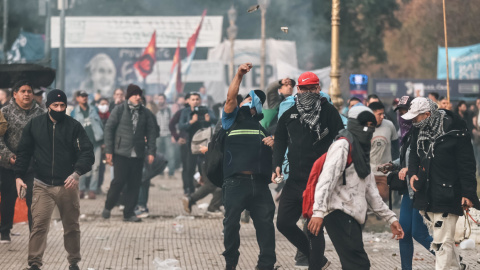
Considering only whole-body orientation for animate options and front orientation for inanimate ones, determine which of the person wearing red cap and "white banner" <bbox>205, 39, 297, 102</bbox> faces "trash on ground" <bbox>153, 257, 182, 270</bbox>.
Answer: the white banner

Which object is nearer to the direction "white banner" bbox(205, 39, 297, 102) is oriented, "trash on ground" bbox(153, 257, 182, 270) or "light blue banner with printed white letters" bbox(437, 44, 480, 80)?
the trash on ground

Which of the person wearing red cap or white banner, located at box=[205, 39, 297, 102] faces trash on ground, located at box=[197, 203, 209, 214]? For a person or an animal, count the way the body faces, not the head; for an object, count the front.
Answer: the white banner

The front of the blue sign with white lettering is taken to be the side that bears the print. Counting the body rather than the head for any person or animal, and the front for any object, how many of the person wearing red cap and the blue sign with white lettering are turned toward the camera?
2

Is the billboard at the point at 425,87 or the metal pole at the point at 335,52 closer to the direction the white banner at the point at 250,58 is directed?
the metal pole

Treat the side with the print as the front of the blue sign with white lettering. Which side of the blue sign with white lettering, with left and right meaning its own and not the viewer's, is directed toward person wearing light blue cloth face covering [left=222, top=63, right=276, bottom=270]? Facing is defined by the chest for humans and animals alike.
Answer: front

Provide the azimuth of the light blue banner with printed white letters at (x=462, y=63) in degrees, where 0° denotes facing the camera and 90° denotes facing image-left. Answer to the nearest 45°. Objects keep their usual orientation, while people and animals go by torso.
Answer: approximately 0°

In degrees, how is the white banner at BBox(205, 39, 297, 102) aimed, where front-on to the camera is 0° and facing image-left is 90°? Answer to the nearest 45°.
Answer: approximately 0°
